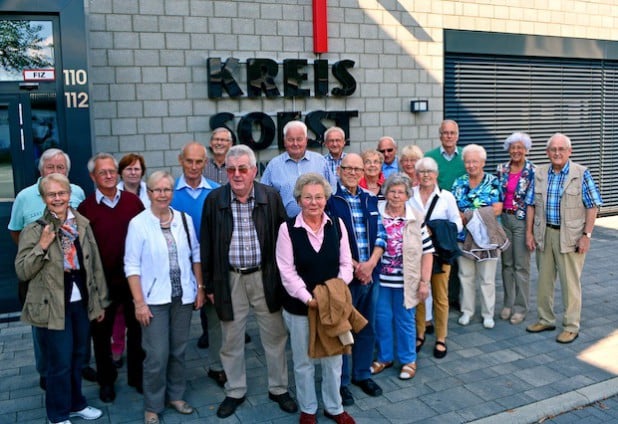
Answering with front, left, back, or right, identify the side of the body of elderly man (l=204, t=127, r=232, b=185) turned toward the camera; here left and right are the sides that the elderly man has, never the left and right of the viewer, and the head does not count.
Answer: front

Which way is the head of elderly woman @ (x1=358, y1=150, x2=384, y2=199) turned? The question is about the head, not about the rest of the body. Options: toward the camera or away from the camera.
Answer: toward the camera

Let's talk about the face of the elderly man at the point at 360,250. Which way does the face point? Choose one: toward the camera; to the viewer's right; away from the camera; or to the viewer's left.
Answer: toward the camera

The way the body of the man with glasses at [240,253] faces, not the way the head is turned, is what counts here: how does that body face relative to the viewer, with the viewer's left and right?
facing the viewer

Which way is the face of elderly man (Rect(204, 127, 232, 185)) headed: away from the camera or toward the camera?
toward the camera

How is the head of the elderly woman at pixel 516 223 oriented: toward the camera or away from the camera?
toward the camera

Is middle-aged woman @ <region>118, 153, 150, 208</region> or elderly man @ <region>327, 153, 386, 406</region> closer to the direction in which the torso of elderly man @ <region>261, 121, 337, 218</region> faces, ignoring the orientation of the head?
the elderly man

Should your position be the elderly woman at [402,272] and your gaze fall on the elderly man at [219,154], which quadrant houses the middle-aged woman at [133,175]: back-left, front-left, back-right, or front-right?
front-left

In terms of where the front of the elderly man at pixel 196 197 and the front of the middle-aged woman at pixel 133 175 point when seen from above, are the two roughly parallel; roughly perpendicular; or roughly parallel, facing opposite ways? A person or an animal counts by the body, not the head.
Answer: roughly parallel

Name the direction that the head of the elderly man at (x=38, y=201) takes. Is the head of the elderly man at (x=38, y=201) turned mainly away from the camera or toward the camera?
toward the camera

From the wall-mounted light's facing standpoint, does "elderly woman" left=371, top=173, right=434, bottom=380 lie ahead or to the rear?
ahead

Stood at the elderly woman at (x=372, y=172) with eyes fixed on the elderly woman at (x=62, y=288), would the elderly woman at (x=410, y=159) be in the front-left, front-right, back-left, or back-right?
back-right

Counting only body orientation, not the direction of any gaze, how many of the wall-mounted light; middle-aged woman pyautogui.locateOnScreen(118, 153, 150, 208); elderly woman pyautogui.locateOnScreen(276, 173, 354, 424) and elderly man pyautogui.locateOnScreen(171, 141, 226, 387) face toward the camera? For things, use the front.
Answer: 4

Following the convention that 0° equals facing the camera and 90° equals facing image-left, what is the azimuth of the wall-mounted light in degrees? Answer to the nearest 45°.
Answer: approximately 0°

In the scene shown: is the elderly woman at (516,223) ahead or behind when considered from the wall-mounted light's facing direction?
ahead
